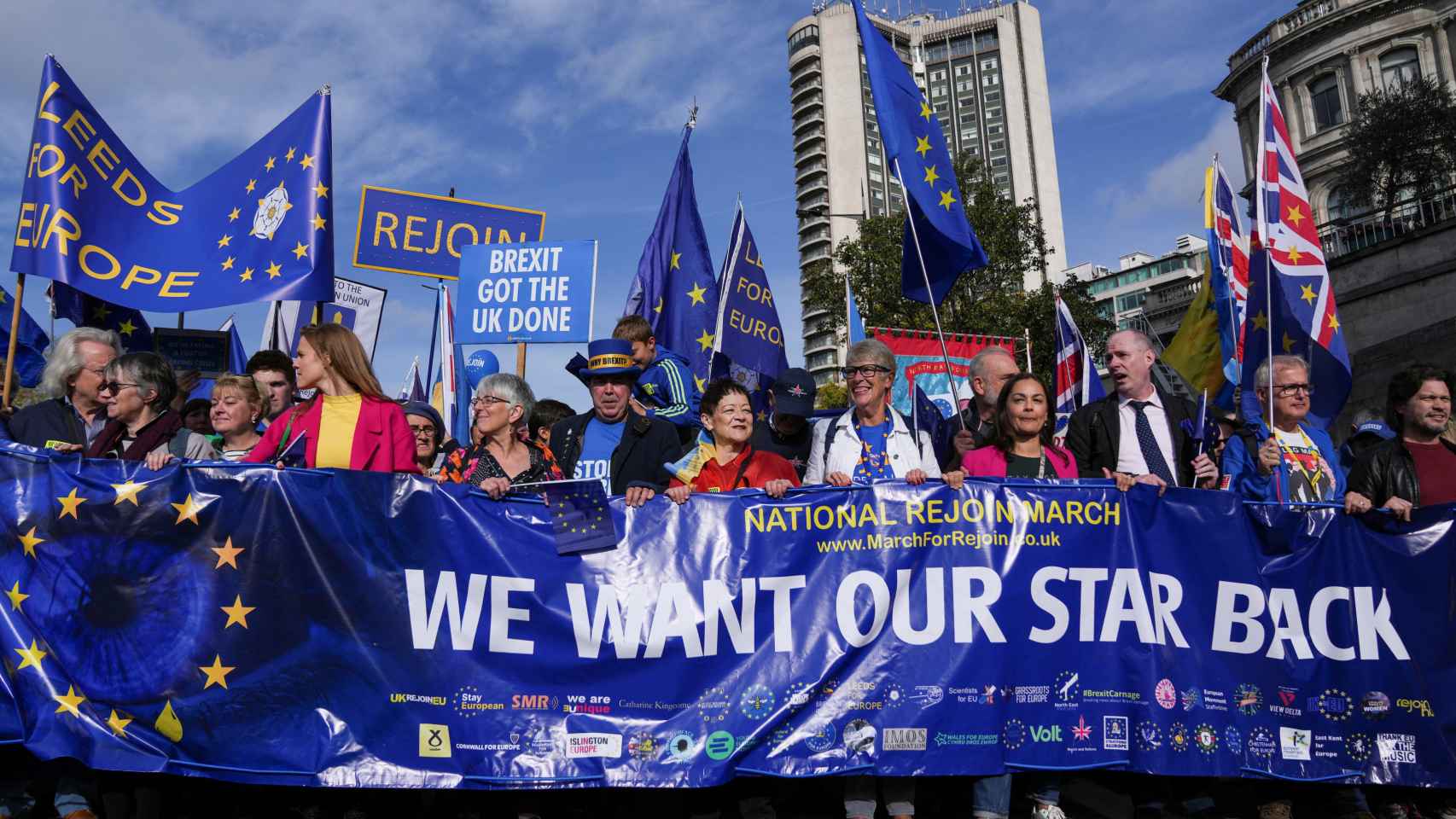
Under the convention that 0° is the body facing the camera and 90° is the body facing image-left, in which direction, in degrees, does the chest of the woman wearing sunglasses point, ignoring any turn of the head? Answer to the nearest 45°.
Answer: approximately 45°

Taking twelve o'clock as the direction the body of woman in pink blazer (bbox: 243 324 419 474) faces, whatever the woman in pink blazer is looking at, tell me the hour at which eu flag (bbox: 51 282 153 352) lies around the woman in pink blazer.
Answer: The eu flag is roughly at 5 o'clock from the woman in pink blazer.

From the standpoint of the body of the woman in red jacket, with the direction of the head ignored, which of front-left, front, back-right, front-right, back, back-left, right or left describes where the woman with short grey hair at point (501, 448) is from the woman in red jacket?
right

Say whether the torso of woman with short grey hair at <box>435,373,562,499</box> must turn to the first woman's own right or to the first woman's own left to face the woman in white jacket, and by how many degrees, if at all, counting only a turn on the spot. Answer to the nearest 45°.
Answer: approximately 90° to the first woman's own left

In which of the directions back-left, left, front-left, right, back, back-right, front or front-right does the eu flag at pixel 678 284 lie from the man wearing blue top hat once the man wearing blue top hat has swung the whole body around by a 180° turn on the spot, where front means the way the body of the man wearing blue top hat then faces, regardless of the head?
front

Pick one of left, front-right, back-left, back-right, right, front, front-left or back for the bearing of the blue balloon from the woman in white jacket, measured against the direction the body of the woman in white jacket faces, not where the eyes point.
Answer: back-right

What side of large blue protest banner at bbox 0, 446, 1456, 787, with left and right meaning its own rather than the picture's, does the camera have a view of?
front

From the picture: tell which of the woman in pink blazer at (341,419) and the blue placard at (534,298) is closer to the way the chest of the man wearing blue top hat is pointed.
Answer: the woman in pink blazer

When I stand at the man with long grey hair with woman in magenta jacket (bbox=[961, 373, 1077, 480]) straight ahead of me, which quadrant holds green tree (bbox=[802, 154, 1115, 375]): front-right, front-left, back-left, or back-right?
front-left

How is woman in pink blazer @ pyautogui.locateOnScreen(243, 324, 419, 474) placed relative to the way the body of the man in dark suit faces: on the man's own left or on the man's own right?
on the man's own right

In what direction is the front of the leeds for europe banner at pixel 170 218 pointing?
toward the camera

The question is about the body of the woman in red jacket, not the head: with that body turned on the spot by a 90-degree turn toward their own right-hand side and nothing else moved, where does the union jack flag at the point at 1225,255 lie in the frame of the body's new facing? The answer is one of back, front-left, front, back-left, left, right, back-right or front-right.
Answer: back-right

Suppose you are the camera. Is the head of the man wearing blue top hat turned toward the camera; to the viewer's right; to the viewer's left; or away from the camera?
toward the camera
